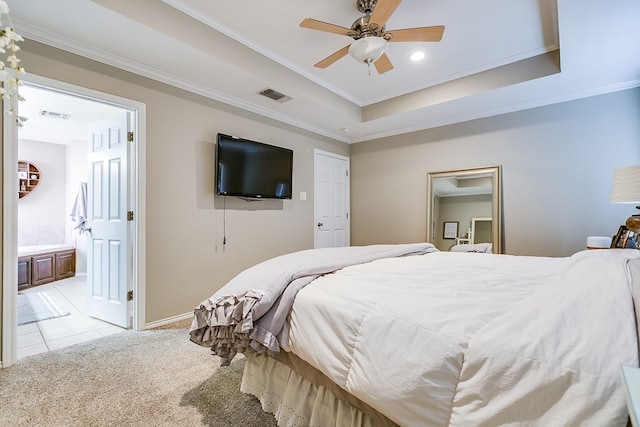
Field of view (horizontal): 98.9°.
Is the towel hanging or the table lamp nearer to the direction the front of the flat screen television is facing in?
the table lamp

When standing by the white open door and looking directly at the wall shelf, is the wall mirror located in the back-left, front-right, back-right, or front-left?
back-right

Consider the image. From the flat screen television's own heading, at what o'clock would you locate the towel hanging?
The towel hanging is roughly at 6 o'clock from the flat screen television.

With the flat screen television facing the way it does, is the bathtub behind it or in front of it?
behind

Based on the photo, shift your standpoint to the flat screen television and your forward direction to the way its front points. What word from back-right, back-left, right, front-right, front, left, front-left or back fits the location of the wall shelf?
back

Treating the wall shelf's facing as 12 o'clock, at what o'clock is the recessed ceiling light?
The recessed ceiling light is roughly at 11 o'clock from the wall shelf.

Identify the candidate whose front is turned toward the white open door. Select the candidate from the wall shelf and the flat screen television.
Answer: the wall shelf

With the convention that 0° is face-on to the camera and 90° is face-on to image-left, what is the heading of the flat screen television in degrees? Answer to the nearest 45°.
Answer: approximately 315°

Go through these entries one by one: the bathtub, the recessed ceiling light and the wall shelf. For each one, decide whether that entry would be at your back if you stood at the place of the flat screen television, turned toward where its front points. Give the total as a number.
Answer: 2

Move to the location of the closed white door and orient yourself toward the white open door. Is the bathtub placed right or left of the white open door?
right

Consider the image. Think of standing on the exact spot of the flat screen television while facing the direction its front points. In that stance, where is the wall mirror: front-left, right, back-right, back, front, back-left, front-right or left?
front-left
